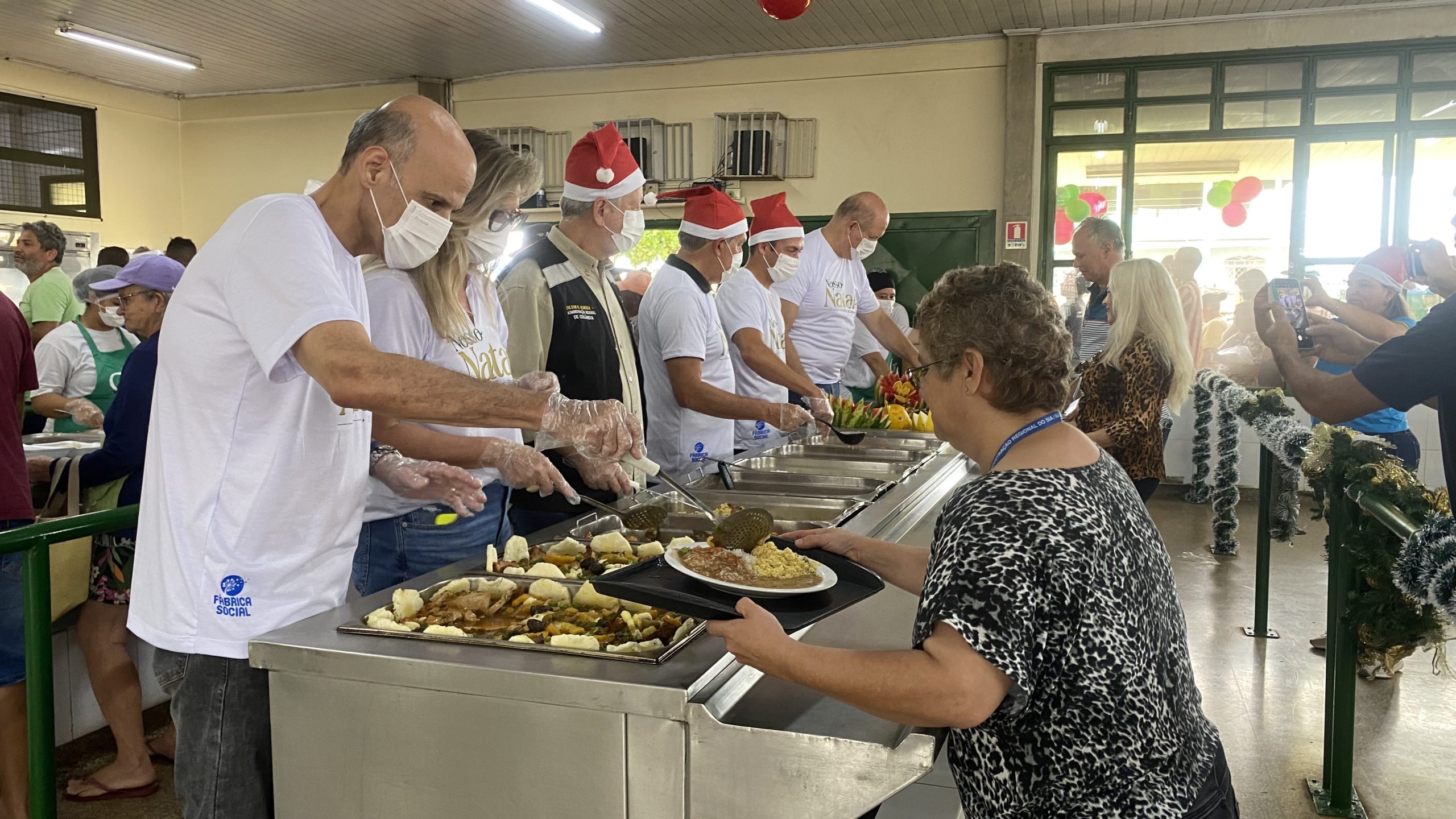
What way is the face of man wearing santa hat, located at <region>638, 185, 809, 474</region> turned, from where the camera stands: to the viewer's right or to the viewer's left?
to the viewer's right

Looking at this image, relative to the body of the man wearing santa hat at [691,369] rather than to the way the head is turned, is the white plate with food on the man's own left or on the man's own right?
on the man's own right

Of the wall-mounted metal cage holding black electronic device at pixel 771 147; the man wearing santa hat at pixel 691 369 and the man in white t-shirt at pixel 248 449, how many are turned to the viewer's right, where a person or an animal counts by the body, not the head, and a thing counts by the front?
2

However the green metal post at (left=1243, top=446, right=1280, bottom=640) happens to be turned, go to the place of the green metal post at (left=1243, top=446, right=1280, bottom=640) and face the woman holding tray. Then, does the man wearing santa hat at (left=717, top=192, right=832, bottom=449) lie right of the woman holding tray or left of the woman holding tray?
right

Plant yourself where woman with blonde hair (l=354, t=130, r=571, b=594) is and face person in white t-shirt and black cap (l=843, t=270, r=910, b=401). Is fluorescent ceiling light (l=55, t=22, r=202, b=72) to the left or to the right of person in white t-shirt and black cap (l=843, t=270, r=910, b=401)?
left

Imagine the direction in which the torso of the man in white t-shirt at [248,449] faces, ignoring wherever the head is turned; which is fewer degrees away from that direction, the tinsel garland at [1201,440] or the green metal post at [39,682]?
the tinsel garland

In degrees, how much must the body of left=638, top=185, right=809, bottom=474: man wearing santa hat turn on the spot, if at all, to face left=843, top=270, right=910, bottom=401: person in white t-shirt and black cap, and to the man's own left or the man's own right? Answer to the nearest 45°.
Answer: approximately 90° to the man's own left

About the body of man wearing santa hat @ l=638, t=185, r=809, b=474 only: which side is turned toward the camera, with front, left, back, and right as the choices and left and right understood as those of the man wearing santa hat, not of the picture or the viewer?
right

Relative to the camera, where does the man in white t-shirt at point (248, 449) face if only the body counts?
to the viewer's right

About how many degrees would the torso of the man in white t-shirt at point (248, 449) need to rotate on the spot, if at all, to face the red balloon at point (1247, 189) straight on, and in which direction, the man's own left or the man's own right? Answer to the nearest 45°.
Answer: approximately 45° to the man's own left

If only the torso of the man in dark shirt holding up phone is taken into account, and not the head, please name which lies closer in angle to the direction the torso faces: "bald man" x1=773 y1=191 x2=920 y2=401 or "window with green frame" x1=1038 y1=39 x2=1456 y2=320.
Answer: the bald man

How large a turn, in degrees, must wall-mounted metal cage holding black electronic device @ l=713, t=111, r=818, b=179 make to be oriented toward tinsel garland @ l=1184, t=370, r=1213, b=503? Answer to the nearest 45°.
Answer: approximately 45° to its left

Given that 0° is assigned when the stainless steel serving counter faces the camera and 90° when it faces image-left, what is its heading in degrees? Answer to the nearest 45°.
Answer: approximately 315°

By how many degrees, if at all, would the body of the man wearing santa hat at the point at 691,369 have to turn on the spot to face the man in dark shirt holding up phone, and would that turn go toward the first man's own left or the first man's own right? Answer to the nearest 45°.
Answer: approximately 45° to the first man's own right

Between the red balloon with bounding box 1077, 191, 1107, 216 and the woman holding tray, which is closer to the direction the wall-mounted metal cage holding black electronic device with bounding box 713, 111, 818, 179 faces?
the woman holding tray
